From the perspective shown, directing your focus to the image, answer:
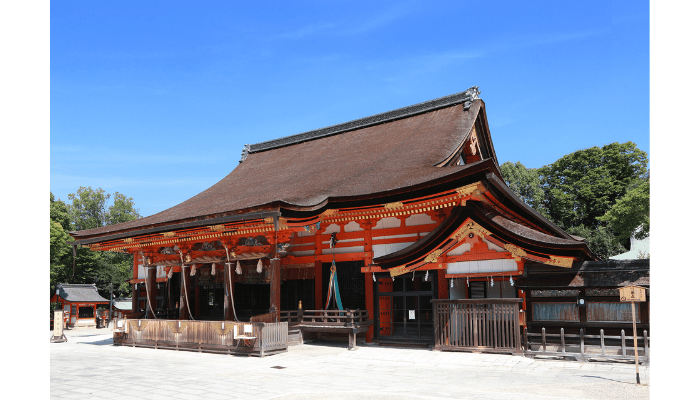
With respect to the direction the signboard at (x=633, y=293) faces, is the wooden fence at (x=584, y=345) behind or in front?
behind

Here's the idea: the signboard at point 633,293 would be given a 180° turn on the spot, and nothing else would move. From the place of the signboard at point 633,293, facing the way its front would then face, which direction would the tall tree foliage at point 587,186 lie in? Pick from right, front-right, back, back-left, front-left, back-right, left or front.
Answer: front

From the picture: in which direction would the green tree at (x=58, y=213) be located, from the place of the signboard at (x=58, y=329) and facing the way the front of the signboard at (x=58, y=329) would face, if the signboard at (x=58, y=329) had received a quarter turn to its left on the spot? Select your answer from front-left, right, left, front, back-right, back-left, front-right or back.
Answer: left

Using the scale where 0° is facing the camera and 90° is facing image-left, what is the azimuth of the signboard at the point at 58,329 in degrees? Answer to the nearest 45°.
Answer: approximately 0°

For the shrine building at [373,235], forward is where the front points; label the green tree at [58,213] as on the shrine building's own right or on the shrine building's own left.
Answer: on the shrine building's own right

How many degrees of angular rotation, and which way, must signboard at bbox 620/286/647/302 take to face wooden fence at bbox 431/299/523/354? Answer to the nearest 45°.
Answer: approximately 135° to its right

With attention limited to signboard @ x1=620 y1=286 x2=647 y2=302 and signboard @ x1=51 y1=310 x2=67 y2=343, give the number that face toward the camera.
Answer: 2
